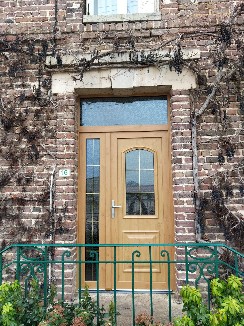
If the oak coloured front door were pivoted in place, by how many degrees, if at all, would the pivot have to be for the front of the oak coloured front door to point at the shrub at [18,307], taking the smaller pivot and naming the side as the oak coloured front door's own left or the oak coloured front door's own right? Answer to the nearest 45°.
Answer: approximately 45° to the oak coloured front door's own right

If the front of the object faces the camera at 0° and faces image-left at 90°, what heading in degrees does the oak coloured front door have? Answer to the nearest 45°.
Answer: approximately 0°

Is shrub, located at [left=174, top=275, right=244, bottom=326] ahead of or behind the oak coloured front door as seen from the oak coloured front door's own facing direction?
ahead
